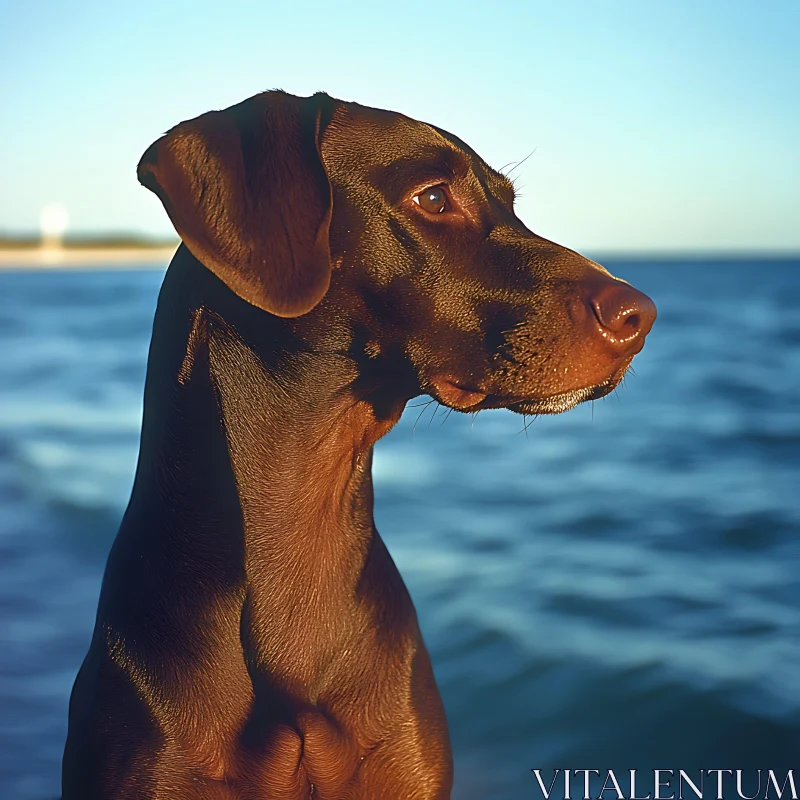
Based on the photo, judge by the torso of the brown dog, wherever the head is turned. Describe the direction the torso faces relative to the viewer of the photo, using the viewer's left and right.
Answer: facing the viewer and to the right of the viewer
